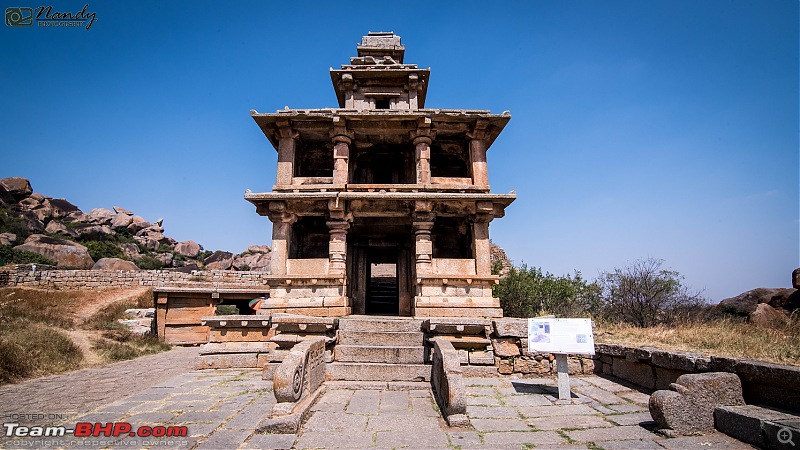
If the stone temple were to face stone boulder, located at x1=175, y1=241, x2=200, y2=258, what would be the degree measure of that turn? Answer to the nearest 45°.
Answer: approximately 135° to its right

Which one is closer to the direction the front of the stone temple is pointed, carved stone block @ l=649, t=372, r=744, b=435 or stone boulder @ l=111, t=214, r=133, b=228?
the carved stone block

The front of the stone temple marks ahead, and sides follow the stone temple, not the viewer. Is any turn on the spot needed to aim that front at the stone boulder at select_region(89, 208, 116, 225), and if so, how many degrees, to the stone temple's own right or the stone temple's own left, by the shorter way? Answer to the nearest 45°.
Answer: approximately 135° to the stone temple's own right

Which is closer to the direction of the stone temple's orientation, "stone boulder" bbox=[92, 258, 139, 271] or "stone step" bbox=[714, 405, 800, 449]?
the stone step

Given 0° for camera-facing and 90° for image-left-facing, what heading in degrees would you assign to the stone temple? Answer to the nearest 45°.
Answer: approximately 0°

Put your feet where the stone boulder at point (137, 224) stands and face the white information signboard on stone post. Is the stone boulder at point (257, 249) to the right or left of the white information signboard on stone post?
left
